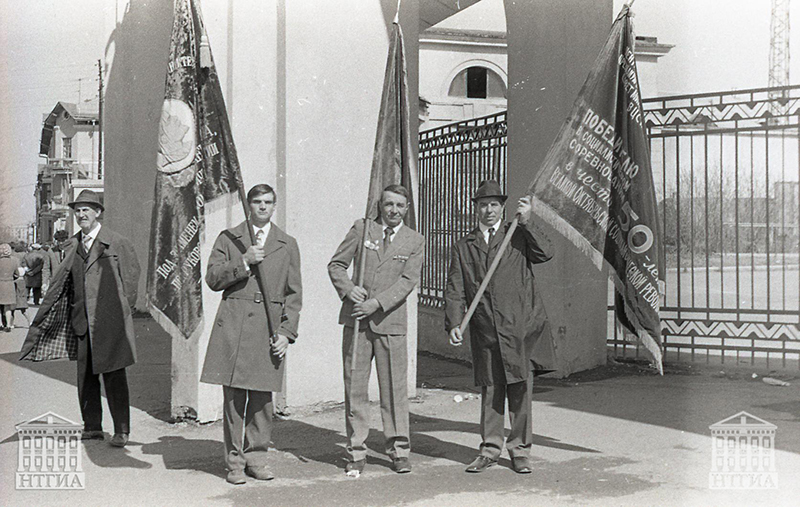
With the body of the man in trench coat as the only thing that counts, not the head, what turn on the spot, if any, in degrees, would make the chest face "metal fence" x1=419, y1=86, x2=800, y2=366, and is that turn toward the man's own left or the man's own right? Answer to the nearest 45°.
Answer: approximately 135° to the man's own left

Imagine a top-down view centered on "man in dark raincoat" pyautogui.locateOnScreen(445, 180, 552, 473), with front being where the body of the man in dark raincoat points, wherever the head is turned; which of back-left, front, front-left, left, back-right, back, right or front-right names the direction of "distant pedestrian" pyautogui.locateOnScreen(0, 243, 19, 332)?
back-right

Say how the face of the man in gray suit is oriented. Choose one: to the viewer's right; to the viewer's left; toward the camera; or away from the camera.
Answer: toward the camera

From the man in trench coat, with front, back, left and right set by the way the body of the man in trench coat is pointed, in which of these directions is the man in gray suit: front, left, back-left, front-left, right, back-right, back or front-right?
left

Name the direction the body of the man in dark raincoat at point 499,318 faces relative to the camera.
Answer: toward the camera

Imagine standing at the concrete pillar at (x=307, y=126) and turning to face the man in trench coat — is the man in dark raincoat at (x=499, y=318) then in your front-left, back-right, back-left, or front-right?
front-left

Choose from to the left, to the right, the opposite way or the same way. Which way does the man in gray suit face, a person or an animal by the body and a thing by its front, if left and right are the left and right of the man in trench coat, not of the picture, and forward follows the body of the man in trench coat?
the same way

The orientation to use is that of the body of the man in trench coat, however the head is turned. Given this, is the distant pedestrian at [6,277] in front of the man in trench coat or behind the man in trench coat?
behind

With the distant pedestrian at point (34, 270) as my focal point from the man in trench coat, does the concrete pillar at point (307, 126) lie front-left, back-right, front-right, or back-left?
front-right

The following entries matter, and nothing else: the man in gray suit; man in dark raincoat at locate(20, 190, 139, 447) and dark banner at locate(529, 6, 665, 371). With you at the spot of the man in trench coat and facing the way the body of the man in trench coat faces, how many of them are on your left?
2

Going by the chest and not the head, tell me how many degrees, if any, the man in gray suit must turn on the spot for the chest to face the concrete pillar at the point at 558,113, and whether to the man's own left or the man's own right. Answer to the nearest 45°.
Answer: approximately 135° to the man's own left

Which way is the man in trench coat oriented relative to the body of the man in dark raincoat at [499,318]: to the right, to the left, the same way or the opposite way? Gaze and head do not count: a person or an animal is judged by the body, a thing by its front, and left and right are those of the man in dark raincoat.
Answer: the same way

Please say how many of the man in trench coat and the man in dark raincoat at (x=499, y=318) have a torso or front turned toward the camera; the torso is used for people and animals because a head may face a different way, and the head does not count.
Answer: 2

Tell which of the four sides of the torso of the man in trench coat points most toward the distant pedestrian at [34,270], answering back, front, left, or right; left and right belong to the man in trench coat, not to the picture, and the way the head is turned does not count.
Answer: back

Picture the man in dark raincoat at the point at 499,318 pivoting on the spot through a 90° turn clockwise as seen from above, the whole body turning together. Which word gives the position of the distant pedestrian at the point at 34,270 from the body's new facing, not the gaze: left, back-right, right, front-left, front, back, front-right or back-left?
front-right

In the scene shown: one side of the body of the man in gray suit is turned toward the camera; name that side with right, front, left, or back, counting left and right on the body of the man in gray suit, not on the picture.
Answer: front
